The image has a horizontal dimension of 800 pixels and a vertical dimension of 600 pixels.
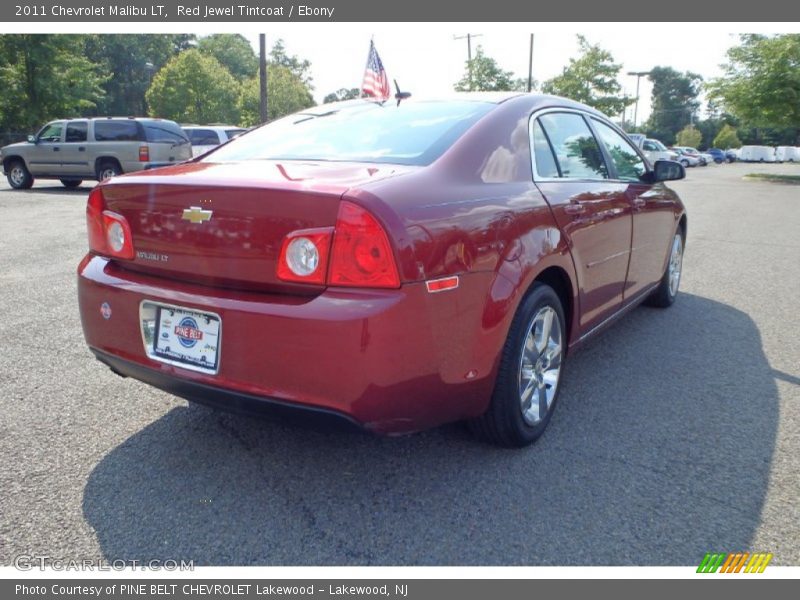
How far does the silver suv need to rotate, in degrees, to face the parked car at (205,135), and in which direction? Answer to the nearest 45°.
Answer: approximately 90° to its right

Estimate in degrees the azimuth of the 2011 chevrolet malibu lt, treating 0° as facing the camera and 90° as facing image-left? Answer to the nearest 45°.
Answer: approximately 225°

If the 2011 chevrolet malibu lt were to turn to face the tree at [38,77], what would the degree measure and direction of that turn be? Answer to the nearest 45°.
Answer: approximately 90° to its left

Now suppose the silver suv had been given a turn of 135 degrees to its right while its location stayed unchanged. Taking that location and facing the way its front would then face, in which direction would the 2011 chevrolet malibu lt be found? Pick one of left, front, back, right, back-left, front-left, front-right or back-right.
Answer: right

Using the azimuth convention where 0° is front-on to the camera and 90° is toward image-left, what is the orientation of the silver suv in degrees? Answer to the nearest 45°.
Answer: approximately 135°
